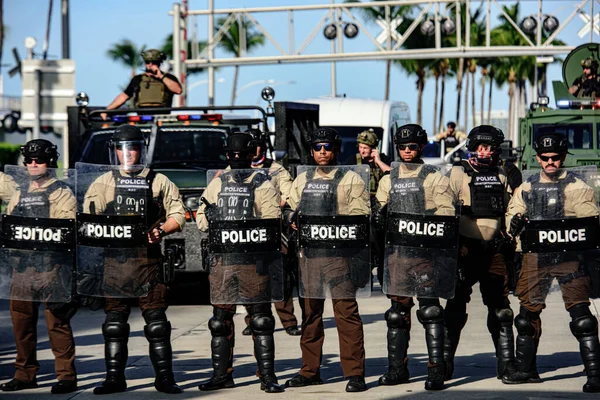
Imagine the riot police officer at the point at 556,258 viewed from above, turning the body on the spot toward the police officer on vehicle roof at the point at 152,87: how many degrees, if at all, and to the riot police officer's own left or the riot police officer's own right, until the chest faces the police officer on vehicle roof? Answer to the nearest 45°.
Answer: approximately 135° to the riot police officer's own right

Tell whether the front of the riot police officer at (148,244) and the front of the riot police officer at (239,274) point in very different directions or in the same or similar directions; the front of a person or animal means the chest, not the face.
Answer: same or similar directions

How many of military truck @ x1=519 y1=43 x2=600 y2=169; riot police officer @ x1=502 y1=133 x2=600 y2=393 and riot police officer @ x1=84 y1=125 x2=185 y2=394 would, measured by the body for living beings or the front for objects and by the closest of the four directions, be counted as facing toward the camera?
3

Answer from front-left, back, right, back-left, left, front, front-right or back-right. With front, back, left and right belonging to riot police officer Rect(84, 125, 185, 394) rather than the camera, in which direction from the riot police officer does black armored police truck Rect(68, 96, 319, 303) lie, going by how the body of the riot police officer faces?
back

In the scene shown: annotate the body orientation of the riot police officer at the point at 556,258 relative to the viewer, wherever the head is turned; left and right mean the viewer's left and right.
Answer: facing the viewer

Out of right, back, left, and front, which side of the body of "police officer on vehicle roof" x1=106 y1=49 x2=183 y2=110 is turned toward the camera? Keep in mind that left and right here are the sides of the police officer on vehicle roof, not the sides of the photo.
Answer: front

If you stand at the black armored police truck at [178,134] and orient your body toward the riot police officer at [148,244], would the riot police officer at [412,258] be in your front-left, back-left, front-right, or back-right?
front-left

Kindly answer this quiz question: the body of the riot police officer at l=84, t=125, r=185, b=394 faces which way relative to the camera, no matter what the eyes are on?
toward the camera

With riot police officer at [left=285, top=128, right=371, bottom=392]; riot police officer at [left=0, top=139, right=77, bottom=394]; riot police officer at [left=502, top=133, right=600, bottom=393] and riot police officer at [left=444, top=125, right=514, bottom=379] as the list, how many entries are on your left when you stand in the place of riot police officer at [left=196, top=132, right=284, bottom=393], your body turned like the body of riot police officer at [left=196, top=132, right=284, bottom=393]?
3
